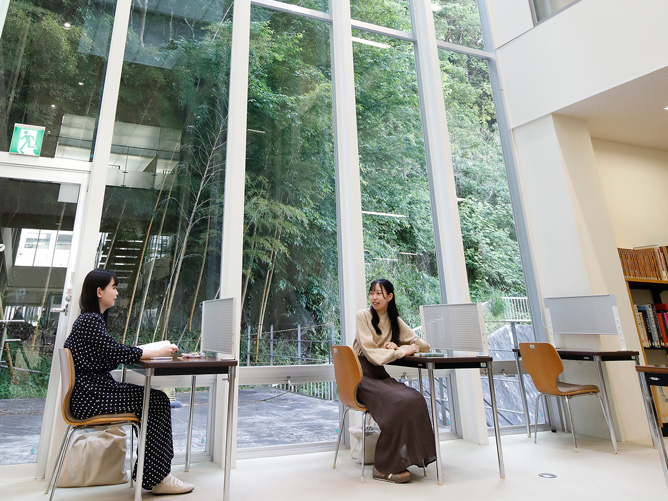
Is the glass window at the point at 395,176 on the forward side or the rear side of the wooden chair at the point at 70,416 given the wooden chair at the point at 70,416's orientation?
on the forward side

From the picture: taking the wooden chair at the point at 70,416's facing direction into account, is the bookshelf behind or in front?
in front

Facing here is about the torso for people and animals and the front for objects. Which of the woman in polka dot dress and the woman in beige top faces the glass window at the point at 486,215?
the woman in polka dot dress

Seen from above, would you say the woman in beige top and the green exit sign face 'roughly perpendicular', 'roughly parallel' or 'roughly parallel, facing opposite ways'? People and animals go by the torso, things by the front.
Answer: roughly parallel

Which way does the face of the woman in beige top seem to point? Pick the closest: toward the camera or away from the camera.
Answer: toward the camera

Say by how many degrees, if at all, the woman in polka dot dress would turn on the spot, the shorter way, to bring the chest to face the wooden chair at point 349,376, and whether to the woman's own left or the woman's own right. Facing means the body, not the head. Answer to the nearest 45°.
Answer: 0° — they already face it

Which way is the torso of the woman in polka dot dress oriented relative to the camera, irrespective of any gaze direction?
to the viewer's right

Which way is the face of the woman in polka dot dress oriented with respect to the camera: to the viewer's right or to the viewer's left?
to the viewer's right

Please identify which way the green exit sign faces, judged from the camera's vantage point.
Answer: facing the viewer

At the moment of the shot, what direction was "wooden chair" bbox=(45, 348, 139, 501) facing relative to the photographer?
facing to the right of the viewer

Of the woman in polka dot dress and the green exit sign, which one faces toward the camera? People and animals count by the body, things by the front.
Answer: the green exit sign
